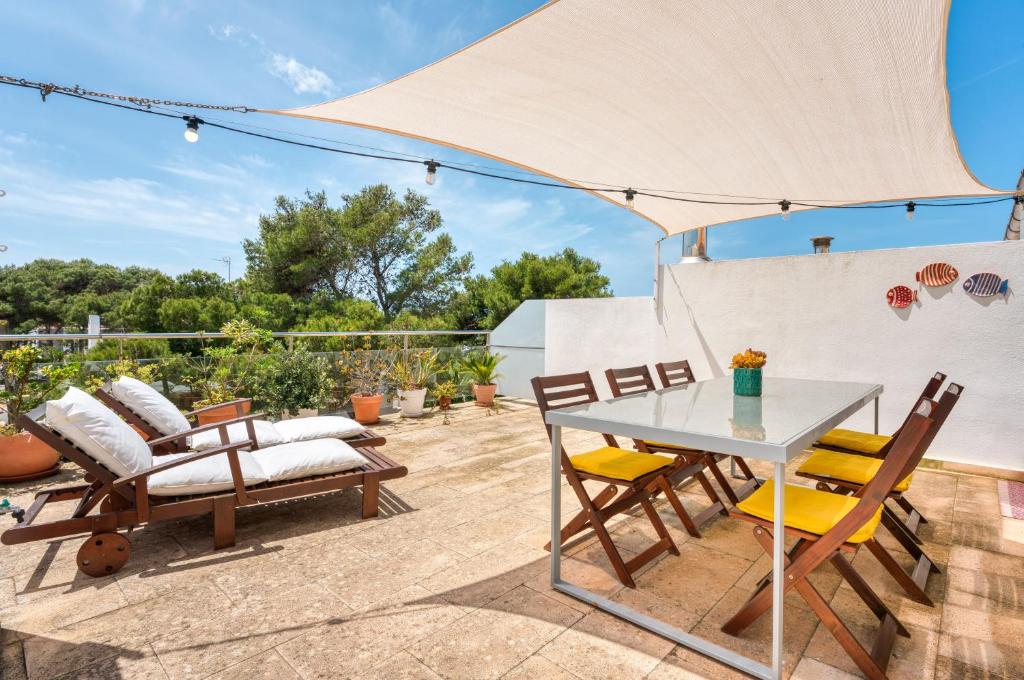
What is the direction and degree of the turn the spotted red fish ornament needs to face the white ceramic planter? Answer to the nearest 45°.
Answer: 0° — it already faces it

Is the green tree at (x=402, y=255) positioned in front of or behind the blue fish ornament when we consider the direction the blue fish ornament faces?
in front

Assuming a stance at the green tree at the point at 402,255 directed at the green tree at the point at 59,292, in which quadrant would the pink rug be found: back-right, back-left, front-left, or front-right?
back-left

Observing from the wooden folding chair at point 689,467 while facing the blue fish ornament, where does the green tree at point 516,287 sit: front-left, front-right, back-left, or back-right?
front-left

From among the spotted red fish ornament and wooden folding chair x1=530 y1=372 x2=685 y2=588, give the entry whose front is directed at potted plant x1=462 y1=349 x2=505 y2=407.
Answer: the spotted red fish ornament

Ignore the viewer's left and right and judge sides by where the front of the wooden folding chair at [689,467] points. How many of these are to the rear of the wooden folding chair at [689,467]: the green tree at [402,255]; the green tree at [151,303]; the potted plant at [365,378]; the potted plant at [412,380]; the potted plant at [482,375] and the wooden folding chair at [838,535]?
5

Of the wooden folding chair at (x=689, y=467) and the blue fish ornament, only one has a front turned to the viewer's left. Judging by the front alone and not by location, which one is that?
the blue fish ornament

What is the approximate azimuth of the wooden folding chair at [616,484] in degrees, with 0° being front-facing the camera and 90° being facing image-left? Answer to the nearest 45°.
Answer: approximately 315°

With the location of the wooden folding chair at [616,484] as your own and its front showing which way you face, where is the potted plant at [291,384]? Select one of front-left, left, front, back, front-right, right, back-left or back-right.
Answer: back

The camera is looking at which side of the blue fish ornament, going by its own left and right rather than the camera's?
left

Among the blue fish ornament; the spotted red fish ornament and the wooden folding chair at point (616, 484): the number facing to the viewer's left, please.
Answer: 2

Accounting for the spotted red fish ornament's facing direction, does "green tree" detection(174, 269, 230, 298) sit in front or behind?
in front

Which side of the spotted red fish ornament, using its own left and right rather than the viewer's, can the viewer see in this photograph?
left

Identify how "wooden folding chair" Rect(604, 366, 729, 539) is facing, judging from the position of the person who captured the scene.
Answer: facing the viewer and to the right of the viewer
